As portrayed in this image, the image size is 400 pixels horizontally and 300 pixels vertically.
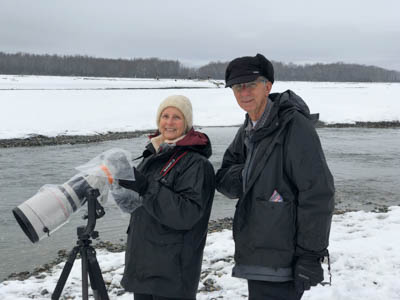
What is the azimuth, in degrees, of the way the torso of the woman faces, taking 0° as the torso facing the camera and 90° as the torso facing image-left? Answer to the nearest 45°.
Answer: approximately 45°

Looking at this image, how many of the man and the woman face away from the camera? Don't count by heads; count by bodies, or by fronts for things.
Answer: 0

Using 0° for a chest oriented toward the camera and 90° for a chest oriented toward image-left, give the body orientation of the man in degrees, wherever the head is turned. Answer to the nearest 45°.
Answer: approximately 45°
